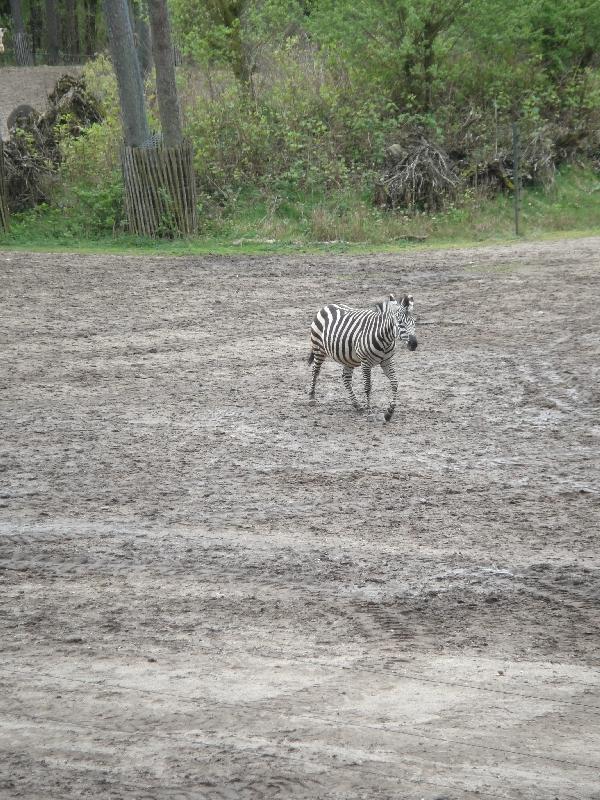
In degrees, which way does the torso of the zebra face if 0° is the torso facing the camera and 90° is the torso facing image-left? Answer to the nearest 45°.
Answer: approximately 315°

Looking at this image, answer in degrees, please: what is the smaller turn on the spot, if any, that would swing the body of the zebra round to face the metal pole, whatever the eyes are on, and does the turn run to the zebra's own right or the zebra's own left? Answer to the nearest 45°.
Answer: approximately 135° to the zebra's own left

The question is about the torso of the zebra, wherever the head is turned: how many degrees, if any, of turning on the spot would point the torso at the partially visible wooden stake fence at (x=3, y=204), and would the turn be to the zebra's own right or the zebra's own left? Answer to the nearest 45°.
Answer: approximately 180°

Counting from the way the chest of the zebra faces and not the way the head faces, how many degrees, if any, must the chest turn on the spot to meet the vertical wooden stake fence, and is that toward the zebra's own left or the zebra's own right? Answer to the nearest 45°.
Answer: approximately 135° to the zebra's own left
